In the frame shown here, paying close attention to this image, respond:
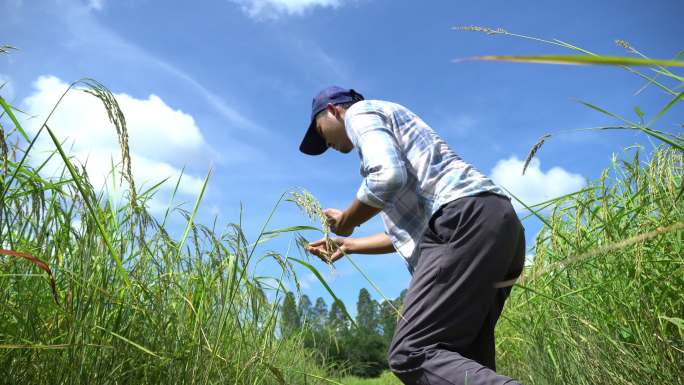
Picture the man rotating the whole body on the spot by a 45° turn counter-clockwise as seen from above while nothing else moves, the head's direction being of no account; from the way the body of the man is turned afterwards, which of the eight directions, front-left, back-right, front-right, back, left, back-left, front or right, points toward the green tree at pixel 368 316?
back-right

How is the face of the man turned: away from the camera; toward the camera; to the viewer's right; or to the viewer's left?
to the viewer's left

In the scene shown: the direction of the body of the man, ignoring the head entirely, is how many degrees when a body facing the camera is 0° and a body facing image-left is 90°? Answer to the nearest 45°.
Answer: approximately 90°

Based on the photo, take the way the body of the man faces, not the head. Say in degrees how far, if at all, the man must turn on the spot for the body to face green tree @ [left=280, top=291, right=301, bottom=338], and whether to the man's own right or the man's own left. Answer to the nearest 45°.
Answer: approximately 45° to the man's own right
